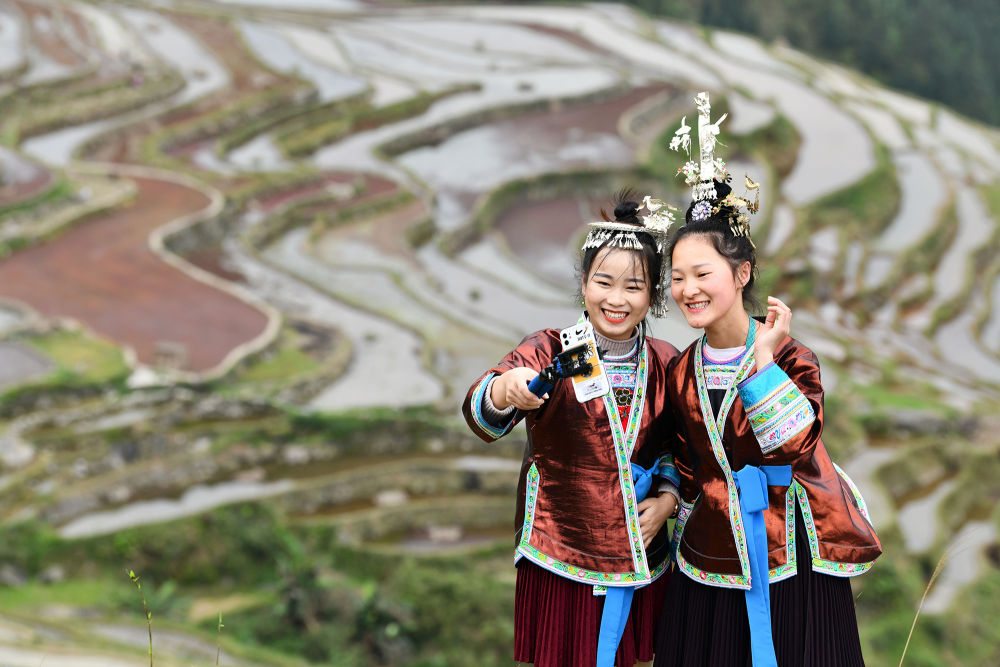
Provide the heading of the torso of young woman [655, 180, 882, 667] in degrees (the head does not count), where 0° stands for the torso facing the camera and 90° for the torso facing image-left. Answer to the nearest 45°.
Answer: approximately 45°
